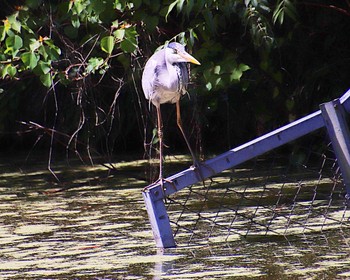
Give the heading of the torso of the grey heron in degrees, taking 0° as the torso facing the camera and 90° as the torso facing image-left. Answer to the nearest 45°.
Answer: approximately 315°
